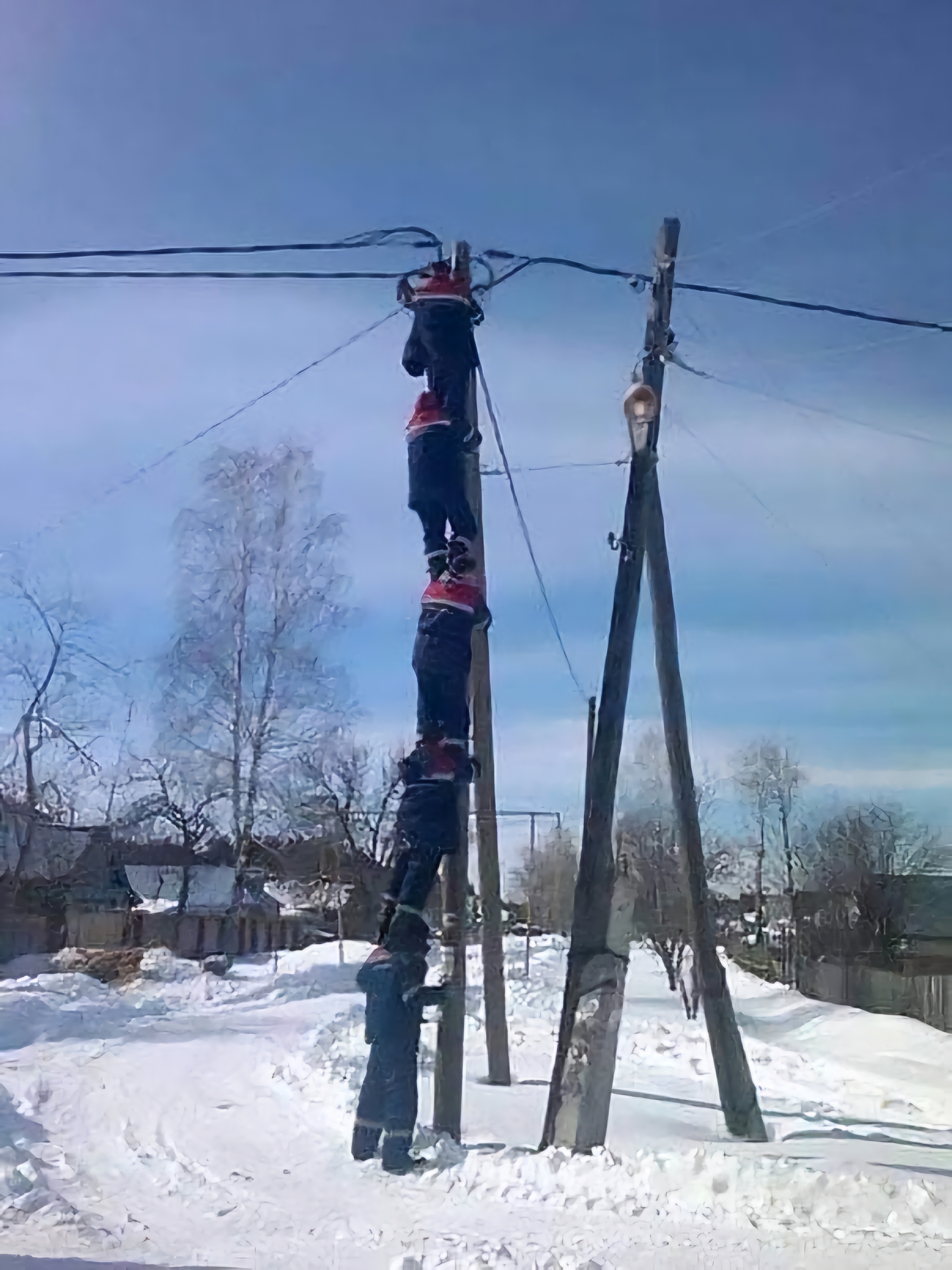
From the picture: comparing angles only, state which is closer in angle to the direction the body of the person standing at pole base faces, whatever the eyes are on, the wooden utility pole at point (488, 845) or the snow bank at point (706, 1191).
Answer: the wooden utility pole

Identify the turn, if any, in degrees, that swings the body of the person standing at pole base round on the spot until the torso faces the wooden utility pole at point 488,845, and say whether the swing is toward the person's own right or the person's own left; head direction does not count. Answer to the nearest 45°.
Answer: approximately 45° to the person's own left

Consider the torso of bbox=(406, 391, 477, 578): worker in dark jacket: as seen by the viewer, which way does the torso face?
away from the camera

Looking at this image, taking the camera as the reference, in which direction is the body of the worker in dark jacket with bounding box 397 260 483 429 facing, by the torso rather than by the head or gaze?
away from the camera

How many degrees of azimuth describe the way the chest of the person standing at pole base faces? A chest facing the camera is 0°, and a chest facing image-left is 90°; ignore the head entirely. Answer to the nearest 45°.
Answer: approximately 225°

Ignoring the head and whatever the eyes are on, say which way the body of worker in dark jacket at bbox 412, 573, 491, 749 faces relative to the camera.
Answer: away from the camera
